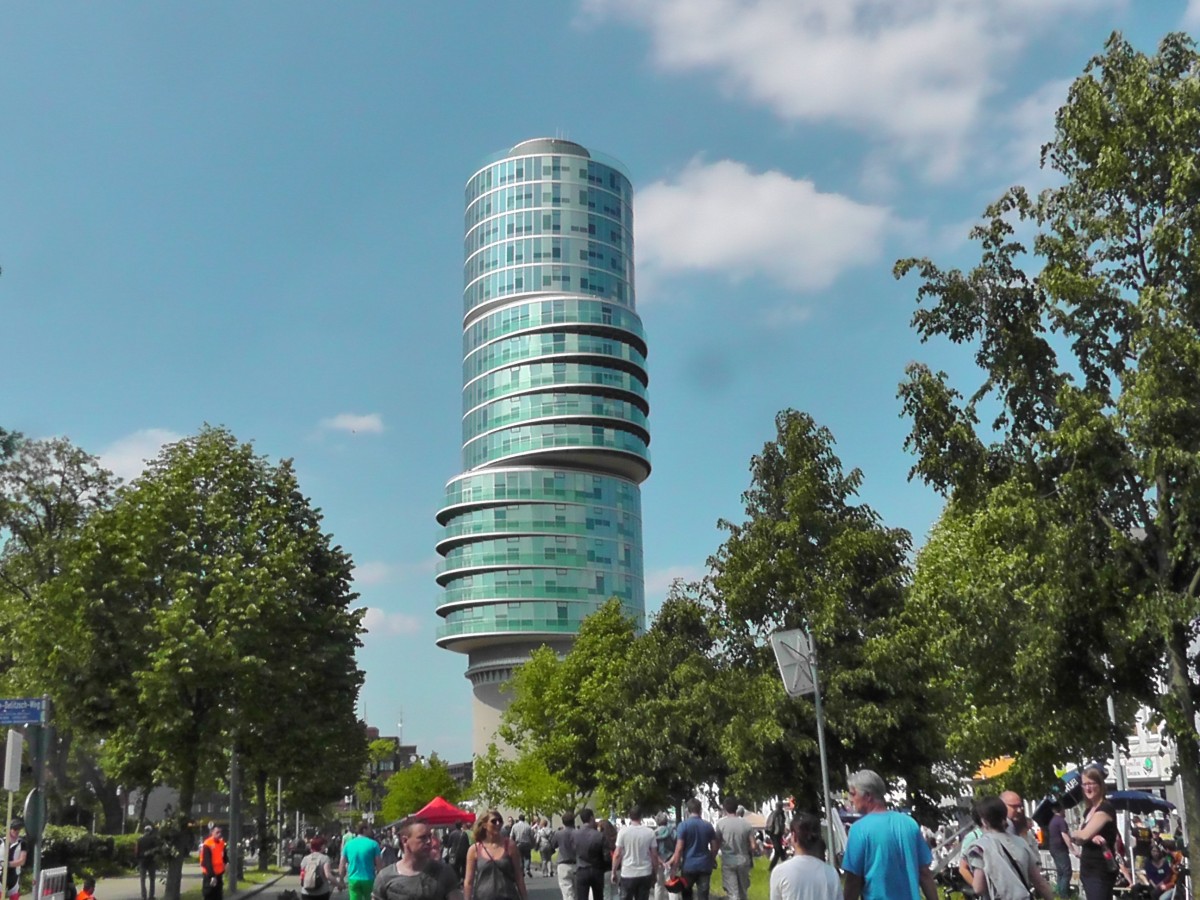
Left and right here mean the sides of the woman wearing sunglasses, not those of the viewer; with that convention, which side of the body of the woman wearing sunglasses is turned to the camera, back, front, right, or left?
front

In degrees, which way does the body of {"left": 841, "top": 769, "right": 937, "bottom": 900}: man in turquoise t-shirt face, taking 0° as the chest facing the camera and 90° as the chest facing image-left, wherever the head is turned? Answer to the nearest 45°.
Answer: approximately 135°

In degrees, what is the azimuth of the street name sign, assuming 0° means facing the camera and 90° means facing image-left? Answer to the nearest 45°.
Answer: approximately 0°

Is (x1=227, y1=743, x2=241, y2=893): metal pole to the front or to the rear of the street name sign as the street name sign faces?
to the rear

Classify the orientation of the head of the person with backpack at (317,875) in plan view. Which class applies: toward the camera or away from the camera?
away from the camera

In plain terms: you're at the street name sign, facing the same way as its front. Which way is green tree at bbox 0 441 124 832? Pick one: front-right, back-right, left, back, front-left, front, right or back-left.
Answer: back

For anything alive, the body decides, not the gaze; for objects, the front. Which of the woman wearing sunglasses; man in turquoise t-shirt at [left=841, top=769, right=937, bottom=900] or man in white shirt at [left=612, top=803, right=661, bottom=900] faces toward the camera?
the woman wearing sunglasses

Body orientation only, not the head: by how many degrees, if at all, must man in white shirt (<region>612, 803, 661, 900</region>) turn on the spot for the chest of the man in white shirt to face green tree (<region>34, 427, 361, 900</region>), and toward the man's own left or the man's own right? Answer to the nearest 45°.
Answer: approximately 45° to the man's own left

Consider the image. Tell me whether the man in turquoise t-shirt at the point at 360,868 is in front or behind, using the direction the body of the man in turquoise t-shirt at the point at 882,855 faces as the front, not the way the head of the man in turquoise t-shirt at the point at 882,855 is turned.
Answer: in front

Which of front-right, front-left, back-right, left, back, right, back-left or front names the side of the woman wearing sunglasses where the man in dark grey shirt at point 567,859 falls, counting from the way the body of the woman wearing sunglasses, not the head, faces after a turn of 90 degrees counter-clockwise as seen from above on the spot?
left
